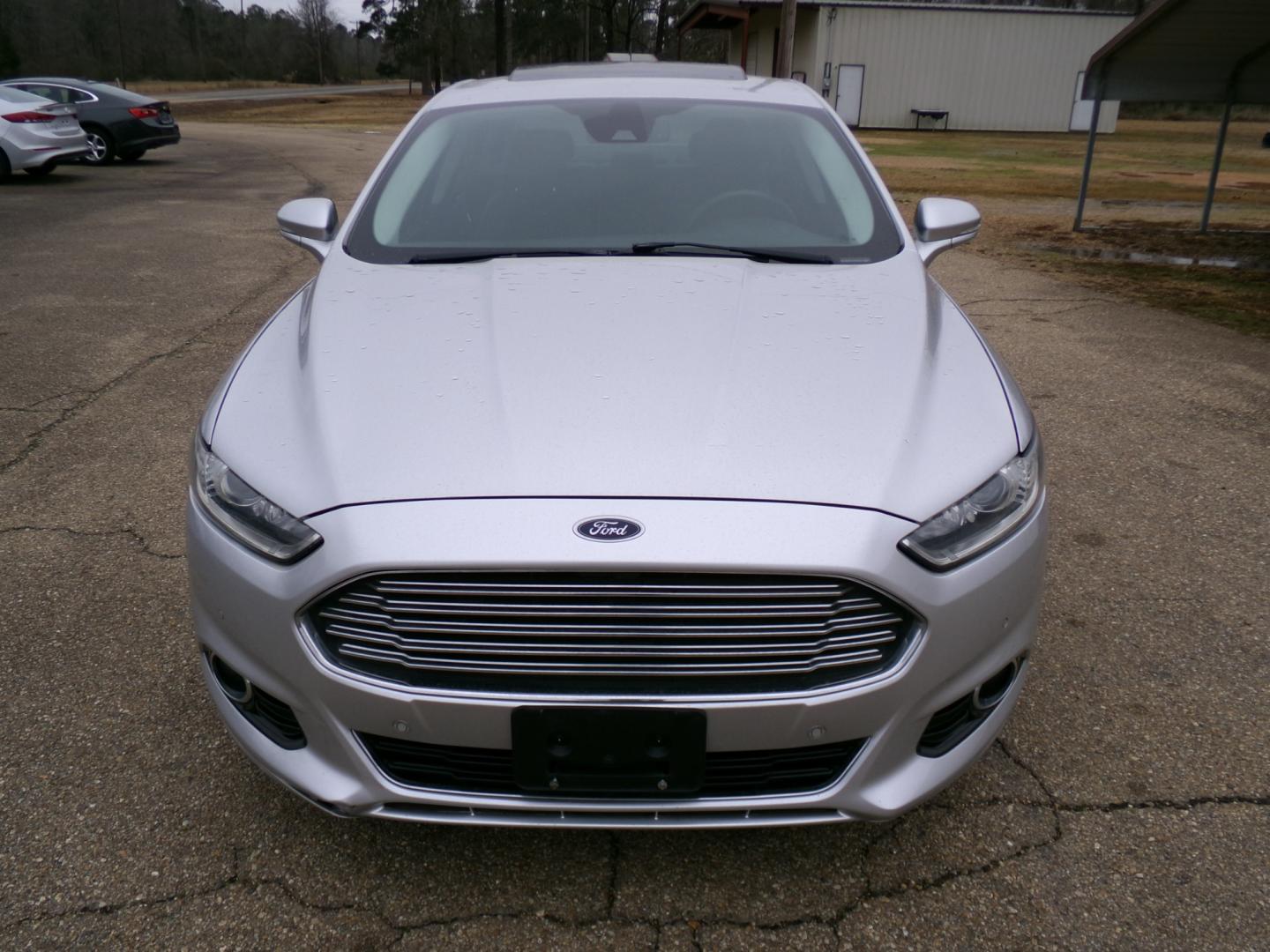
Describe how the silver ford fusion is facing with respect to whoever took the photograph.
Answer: facing the viewer

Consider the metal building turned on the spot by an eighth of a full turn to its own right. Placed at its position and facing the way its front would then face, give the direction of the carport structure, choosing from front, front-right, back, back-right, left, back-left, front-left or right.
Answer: front-left

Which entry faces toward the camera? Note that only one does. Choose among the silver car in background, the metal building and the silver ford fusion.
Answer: the silver ford fusion

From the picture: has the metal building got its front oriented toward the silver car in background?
no

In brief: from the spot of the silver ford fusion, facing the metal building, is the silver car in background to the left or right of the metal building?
left

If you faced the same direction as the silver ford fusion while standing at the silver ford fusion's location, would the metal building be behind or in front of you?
behind

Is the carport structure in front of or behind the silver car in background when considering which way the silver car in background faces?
behind

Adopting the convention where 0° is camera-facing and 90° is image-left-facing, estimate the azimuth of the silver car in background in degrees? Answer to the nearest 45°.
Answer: approximately 135°

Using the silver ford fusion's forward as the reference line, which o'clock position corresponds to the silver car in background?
The silver car in background is roughly at 5 o'clock from the silver ford fusion.

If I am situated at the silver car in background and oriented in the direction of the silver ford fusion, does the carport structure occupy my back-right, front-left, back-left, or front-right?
front-left

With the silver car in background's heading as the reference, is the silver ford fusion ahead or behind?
behind
